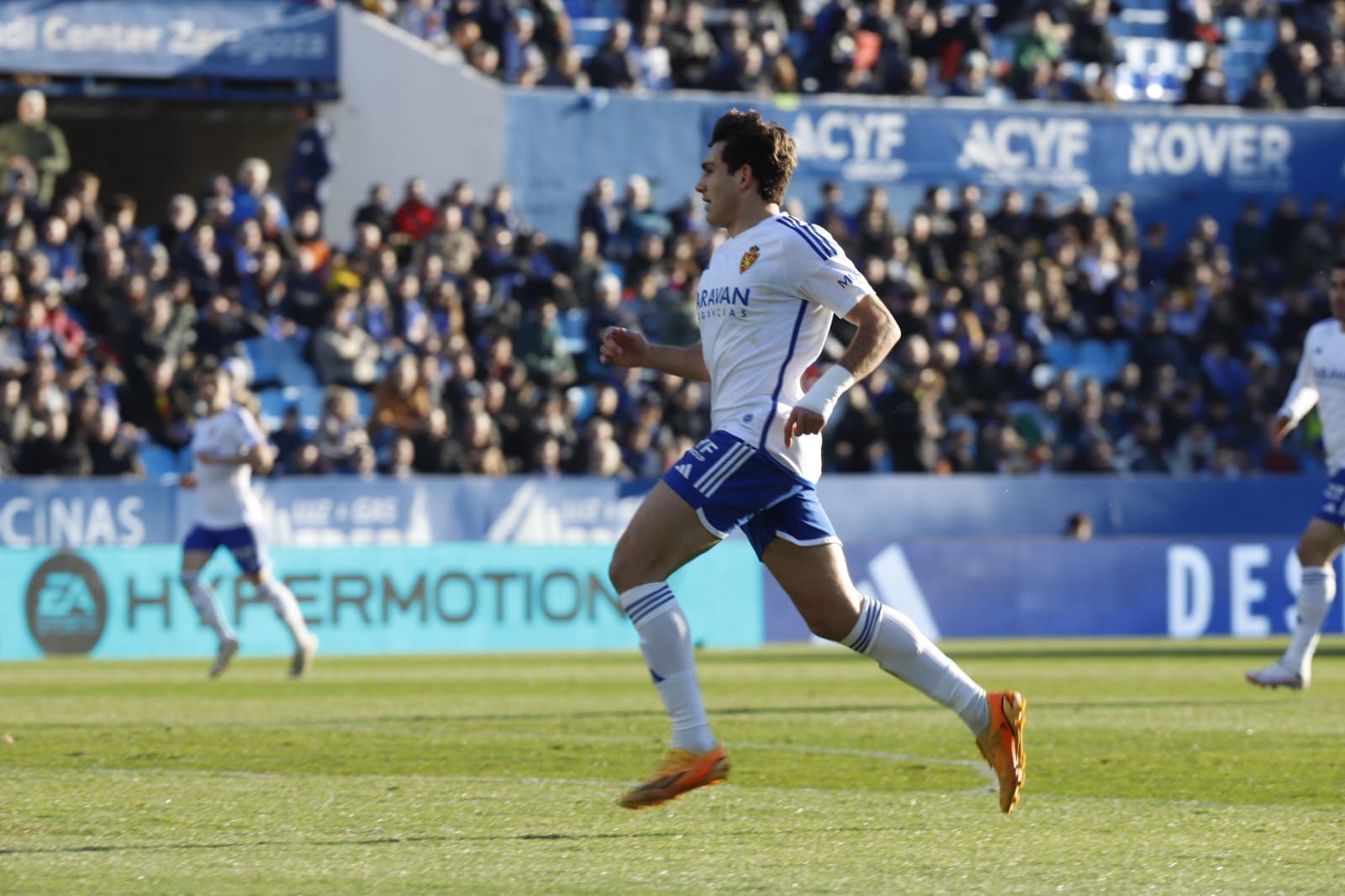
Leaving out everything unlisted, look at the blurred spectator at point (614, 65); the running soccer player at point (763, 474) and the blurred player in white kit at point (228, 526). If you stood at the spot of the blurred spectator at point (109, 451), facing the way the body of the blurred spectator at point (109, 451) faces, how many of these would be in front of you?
2

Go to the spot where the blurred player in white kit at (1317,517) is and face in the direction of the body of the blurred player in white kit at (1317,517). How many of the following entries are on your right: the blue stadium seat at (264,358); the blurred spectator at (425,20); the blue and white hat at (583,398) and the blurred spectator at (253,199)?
4

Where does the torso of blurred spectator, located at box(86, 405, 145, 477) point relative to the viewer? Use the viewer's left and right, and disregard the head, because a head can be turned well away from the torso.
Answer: facing the viewer

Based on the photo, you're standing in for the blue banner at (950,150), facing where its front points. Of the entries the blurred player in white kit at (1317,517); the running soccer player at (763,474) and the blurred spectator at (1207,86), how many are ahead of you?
2

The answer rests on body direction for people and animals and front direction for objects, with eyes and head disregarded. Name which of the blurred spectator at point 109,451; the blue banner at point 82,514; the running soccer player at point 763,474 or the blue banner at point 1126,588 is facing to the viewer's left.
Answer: the running soccer player

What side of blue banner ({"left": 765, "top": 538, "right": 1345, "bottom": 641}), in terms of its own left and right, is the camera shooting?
front

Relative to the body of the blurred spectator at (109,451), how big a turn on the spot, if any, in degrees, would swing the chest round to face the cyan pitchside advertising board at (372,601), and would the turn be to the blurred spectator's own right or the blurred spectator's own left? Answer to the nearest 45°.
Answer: approximately 90° to the blurred spectator's own left

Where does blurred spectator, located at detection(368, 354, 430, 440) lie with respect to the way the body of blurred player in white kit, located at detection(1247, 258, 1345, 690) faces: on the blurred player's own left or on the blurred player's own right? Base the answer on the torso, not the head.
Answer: on the blurred player's own right

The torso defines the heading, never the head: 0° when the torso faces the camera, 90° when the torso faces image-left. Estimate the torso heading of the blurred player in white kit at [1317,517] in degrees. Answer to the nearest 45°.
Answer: approximately 45°

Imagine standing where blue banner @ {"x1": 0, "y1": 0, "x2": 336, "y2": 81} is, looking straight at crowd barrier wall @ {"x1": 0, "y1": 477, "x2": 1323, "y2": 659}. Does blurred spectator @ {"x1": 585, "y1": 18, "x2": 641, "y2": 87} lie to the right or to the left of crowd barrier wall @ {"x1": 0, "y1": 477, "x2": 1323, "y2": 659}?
left

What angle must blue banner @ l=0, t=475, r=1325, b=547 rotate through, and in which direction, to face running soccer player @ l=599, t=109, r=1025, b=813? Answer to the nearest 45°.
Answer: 0° — it already faces them

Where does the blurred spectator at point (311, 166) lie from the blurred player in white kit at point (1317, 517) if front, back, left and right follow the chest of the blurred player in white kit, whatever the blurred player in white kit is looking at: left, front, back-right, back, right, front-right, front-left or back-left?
right

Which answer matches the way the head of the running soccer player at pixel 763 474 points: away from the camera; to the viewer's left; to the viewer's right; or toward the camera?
to the viewer's left

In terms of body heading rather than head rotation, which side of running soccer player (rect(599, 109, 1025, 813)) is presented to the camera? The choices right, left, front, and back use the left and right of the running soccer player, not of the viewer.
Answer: left
